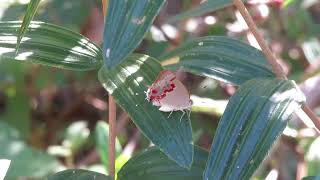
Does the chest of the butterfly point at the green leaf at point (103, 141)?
no

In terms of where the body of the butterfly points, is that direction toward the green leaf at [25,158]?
no

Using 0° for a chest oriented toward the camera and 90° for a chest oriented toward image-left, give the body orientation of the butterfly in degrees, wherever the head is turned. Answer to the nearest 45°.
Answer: approximately 270°
